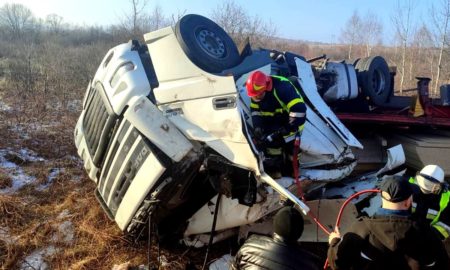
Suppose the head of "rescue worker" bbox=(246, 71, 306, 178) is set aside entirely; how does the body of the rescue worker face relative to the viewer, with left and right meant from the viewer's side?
facing the viewer and to the left of the viewer

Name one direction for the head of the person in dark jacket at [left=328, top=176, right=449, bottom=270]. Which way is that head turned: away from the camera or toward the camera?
away from the camera

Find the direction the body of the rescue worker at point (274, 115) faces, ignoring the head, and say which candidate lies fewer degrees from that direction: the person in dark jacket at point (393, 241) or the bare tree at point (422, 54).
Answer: the person in dark jacket

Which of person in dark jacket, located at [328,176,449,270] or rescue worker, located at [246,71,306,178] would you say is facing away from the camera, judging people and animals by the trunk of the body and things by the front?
the person in dark jacket

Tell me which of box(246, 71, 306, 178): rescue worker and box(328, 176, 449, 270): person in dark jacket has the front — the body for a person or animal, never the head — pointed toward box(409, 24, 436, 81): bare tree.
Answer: the person in dark jacket

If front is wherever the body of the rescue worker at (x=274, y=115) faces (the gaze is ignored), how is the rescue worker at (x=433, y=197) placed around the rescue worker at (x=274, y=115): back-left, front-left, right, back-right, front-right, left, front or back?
left

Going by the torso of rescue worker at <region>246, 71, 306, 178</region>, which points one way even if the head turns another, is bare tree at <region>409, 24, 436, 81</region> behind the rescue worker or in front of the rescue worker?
behind

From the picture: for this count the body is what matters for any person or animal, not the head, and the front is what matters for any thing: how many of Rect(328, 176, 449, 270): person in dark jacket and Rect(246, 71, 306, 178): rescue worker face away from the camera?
1

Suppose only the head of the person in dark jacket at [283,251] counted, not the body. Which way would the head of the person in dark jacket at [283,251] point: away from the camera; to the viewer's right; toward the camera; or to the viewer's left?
away from the camera

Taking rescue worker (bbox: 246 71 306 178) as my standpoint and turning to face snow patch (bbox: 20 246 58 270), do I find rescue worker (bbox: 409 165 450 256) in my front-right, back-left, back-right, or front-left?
back-left

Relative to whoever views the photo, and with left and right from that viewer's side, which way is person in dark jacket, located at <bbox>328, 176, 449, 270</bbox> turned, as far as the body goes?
facing away from the viewer

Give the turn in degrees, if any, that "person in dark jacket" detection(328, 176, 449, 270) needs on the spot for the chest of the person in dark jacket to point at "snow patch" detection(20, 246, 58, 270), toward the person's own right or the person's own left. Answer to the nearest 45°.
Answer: approximately 90° to the person's own left

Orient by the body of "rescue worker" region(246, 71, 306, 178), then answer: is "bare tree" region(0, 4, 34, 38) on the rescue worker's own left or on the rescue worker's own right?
on the rescue worker's own right

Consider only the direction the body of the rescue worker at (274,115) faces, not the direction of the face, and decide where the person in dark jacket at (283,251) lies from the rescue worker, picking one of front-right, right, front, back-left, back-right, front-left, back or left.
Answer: front-left
